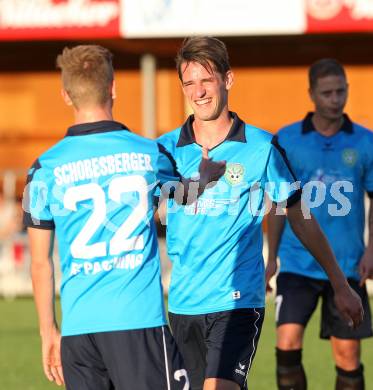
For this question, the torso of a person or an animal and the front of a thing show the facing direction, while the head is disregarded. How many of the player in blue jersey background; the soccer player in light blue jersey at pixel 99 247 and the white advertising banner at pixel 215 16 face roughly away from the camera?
1

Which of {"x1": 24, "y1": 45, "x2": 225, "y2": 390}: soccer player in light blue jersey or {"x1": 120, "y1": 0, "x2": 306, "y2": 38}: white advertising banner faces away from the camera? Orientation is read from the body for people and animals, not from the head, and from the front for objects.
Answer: the soccer player in light blue jersey

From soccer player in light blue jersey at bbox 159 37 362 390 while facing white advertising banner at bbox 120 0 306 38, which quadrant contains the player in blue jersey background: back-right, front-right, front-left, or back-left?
front-right

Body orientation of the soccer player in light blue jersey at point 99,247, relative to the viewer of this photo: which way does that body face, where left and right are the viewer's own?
facing away from the viewer

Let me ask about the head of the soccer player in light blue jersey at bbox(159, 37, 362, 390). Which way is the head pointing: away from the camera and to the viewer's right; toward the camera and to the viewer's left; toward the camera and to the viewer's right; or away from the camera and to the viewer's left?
toward the camera and to the viewer's left

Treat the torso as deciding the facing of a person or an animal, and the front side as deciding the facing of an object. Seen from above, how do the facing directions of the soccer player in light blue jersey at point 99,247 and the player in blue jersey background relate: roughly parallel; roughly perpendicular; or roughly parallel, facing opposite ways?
roughly parallel, facing opposite ways

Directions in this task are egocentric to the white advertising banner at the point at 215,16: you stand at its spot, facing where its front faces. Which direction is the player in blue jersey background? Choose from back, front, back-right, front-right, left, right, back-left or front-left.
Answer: front

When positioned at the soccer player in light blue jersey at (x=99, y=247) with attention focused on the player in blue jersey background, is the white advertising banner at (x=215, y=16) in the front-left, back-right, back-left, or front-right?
front-left

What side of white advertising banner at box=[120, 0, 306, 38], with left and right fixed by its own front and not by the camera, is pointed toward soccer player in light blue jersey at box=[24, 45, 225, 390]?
front

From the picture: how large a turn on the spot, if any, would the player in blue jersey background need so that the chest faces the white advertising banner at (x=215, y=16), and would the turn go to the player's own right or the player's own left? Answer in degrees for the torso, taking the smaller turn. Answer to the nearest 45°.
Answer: approximately 180°

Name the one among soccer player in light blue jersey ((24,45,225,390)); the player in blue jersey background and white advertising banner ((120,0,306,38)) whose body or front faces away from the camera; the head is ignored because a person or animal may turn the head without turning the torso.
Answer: the soccer player in light blue jersey

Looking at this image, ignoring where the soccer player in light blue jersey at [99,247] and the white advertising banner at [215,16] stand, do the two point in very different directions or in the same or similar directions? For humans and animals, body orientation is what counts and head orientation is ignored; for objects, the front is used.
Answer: very different directions

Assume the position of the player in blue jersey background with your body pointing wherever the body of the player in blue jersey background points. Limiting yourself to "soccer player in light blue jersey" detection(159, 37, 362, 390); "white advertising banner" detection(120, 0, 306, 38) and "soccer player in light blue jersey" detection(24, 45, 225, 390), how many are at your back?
1

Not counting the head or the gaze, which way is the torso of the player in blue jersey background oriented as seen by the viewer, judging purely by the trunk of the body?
toward the camera

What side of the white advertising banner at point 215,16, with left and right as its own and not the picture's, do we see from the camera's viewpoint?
front
